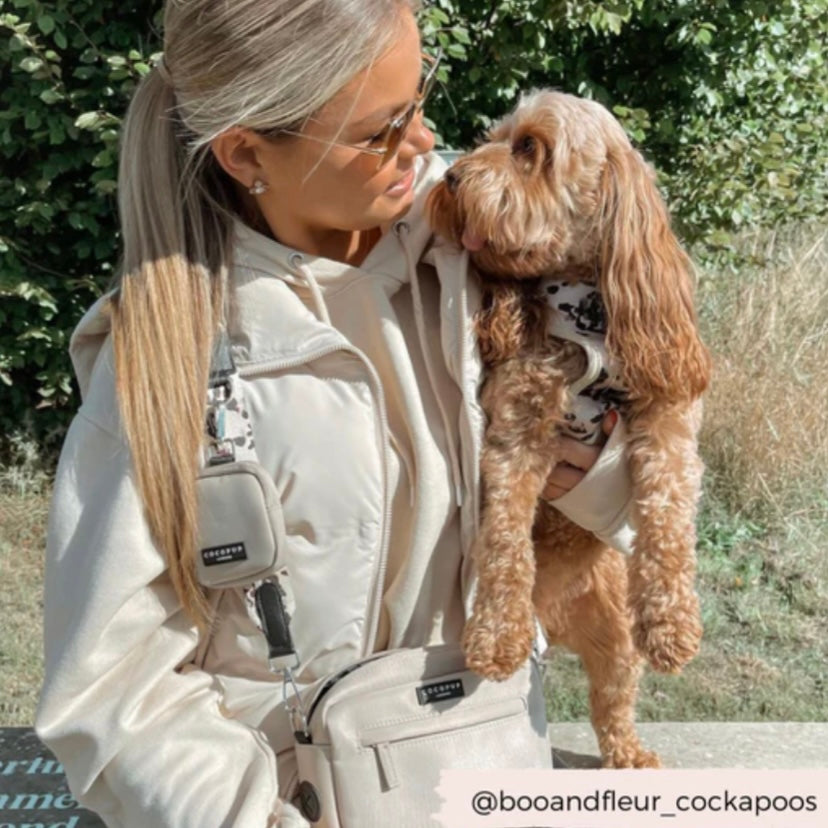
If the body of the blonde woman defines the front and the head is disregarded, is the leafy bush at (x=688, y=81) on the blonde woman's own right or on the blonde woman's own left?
on the blonde woman's own left

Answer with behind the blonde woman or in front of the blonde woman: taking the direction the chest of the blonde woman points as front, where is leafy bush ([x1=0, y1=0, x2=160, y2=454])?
behind

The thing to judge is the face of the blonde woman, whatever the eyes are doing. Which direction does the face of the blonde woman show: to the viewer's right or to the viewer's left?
to the viewer's right
